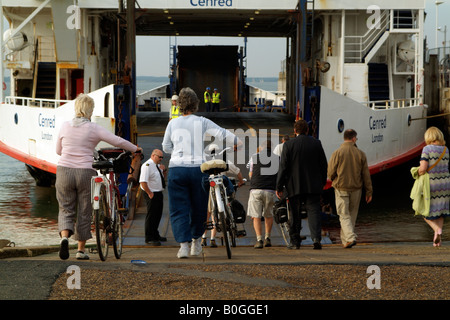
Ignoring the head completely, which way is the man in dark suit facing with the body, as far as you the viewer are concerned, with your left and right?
facing away from the viewer

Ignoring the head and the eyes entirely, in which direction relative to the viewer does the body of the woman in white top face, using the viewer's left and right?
facing away from the viewer

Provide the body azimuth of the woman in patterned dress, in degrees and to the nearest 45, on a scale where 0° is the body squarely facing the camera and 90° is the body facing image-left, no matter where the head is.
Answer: approximately 135°

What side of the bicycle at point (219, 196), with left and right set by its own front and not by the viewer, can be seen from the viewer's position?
back

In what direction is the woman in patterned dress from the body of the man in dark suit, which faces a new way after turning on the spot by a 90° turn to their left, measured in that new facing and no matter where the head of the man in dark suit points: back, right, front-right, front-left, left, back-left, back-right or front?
back

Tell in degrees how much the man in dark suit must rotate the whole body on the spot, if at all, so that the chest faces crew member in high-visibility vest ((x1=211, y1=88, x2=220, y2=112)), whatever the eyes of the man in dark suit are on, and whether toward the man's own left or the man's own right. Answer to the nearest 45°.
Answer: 0° — they already face them

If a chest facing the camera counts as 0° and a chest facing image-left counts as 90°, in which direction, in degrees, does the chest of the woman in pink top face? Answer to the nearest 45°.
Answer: approximately 180°

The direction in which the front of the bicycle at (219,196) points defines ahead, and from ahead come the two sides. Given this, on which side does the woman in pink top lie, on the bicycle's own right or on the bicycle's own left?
on the bicycle's own left

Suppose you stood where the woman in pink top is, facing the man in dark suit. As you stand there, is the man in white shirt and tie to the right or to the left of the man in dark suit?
left
